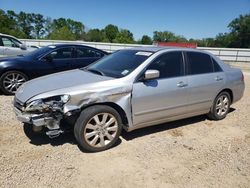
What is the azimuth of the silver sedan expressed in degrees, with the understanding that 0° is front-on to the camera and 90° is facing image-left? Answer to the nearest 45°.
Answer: approximately 45°

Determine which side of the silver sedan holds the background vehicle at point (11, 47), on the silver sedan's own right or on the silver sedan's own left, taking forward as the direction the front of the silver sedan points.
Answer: on the silver sedan's own right

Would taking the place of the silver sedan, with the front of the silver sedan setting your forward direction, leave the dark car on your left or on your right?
on your right
